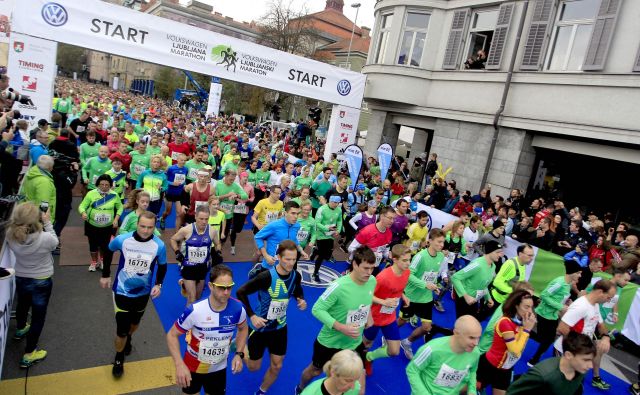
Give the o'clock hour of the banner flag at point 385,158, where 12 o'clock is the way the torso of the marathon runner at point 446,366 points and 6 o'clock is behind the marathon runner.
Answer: The banner flag is roughly at 7 o'clock from the marathon runner.

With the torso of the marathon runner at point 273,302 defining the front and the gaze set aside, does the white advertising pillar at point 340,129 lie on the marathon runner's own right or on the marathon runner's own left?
on the marathon runner's own left

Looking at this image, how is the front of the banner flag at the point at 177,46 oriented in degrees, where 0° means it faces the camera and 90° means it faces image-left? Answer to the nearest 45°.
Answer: approximately 315°

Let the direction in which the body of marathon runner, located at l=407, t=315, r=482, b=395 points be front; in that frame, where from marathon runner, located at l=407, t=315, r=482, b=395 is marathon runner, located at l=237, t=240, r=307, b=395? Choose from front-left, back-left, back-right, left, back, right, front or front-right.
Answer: back-right

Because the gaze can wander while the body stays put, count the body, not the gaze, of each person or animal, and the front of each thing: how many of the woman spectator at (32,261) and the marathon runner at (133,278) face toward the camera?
1

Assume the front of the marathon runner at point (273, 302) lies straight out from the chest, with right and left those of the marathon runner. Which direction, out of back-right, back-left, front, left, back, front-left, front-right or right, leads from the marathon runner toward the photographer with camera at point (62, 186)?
back

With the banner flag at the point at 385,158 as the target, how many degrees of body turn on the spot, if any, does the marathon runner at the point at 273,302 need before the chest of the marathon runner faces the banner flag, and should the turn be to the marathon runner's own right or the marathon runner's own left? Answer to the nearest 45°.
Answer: approximately 135° to the marathon runner's own left

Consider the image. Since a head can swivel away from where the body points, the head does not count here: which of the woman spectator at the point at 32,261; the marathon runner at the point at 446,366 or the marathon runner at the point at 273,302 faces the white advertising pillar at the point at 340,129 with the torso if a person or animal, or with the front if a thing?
the woman spectator

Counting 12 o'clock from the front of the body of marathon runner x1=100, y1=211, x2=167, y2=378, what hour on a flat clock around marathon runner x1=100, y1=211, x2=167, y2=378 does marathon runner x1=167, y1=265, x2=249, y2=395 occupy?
marathon runner x1=167, y1=265, x2=249, y2=395 is roughly at 11 o'clock from marathon runner x1=100, y1=211, x2=167, y2=378.

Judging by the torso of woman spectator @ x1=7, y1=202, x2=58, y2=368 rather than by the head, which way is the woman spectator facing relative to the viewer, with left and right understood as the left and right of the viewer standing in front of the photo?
facing away from the viewer and to the right of the viewer

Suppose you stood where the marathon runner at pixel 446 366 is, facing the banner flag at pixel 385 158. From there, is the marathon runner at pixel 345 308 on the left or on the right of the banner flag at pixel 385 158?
left

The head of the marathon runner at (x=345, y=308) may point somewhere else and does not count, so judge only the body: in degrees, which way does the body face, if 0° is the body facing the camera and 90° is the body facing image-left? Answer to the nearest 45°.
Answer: approximately 315°
